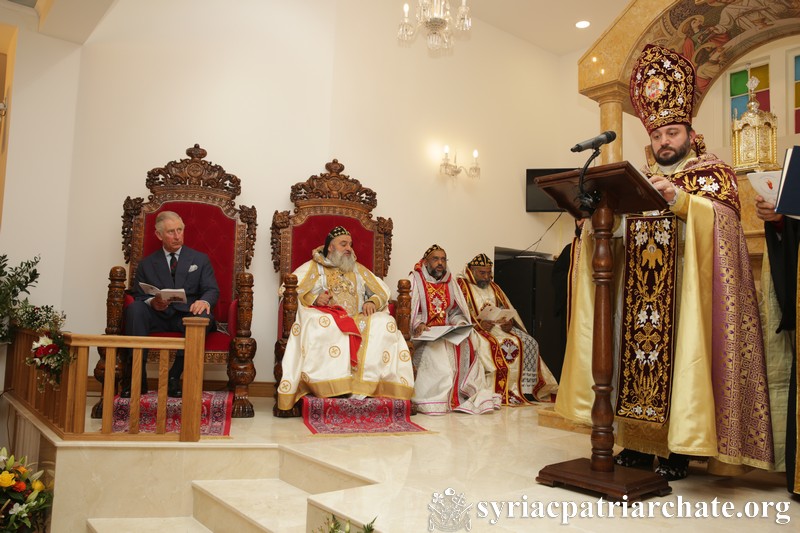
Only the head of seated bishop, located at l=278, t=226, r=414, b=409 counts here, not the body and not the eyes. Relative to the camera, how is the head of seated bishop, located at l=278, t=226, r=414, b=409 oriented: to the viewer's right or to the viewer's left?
to the viewer's right

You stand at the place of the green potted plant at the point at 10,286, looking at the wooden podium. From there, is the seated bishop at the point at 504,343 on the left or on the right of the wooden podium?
left

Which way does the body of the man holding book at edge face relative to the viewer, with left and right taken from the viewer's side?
facing to the left of the viewer

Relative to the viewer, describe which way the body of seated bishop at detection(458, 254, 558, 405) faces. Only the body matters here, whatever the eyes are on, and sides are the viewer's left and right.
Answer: facing the viewer and to the right of the viewer

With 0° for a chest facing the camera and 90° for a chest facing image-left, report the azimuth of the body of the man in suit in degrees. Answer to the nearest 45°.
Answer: approximately 0°

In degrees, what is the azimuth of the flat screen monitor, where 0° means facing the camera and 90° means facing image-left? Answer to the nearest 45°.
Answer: approximately 0°

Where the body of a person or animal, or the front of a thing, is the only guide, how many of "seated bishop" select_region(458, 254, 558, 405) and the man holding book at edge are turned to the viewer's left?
1

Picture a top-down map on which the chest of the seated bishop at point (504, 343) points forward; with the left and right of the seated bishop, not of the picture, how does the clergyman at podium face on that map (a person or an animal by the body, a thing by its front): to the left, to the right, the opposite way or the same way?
to the right

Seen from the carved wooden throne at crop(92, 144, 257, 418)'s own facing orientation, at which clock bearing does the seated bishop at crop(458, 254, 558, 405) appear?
The seated bishop is roughly at 9 o'clock from the carved wooden throne.

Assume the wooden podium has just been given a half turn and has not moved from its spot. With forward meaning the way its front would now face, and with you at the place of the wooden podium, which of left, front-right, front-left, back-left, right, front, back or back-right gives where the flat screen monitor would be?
front-left

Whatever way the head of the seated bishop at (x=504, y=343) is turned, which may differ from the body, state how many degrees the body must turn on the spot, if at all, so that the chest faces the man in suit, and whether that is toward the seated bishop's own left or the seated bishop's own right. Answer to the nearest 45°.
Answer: approximately 90° to the seated bishop's own right

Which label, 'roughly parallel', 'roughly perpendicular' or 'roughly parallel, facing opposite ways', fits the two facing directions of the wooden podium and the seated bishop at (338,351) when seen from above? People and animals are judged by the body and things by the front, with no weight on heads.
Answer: roughly perpendicular

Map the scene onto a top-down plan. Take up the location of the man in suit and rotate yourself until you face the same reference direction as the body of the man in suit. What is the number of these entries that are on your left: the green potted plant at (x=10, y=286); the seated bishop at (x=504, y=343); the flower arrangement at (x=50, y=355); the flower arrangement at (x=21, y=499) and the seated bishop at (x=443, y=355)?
2

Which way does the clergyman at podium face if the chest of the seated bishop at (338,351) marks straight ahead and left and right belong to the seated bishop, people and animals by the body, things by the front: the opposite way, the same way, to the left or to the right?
to the right

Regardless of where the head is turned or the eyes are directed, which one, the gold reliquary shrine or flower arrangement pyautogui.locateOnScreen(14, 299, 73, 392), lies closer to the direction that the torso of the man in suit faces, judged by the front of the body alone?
the flower arrangement

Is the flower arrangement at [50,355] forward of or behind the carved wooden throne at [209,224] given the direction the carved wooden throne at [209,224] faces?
forward
